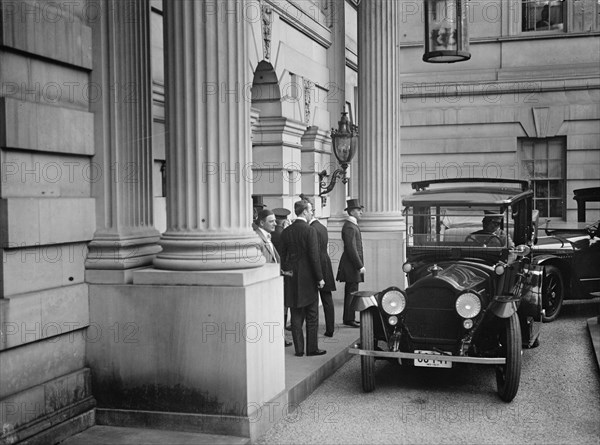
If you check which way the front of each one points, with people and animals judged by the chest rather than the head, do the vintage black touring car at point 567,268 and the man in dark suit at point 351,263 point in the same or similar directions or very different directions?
very different directions

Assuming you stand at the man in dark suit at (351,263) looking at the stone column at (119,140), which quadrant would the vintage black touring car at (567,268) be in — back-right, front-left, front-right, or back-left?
back-left

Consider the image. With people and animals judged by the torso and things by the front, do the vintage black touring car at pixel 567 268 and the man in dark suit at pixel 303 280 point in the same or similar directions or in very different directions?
very different directions

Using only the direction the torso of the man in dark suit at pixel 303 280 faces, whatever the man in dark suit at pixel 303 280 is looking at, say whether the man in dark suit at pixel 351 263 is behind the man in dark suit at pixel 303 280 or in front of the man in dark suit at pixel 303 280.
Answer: in front
